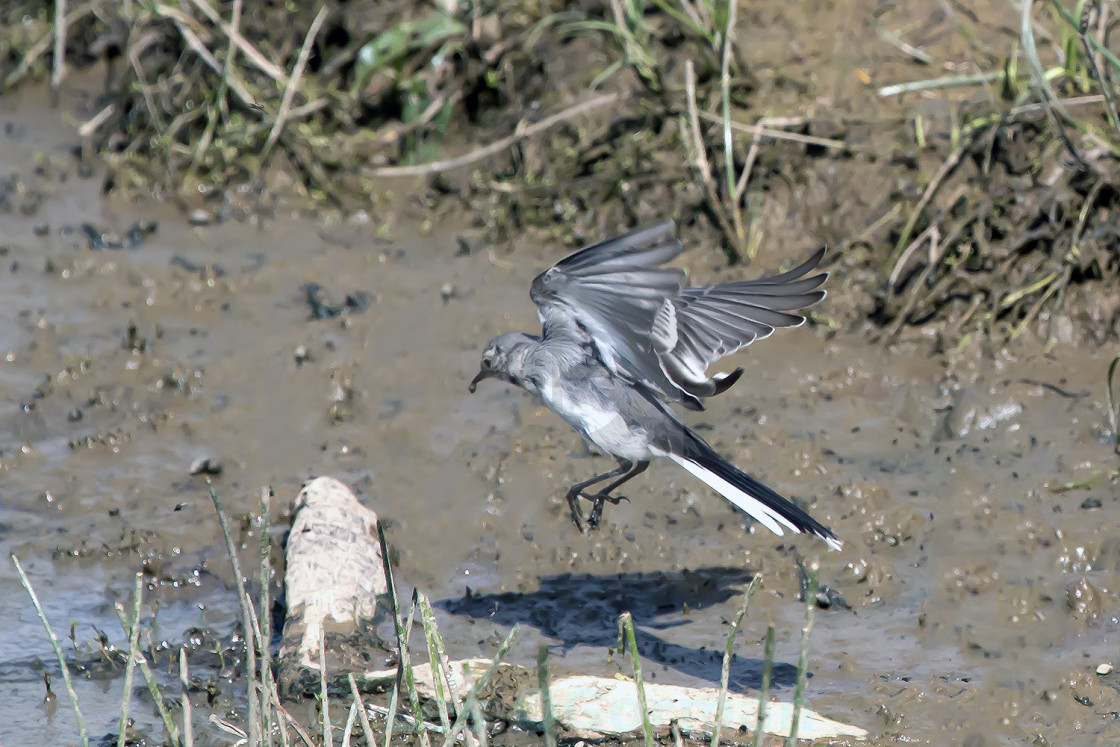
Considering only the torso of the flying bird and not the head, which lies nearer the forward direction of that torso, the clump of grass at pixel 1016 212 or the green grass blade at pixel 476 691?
the green grass blade

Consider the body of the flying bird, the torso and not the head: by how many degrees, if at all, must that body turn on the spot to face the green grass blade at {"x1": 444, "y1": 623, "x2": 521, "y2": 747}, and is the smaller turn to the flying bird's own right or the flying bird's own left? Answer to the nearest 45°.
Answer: approximately 90° to the flying bird's own left

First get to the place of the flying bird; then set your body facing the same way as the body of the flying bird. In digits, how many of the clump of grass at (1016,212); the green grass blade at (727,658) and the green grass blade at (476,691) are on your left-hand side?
2

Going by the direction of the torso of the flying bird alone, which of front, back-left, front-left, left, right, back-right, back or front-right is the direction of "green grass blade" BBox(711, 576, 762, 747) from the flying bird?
left

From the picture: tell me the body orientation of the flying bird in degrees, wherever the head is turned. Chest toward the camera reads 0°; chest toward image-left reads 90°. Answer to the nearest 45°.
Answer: approximately 90°

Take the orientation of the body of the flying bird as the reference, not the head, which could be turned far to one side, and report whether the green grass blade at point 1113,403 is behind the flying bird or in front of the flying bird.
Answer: behind

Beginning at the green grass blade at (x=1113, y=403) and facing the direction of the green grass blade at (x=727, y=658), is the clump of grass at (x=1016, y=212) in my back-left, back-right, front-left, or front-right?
back-right

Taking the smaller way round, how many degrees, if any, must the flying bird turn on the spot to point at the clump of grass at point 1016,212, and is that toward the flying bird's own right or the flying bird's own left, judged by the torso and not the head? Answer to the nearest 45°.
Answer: approximately 135° to the flying bird's own right
